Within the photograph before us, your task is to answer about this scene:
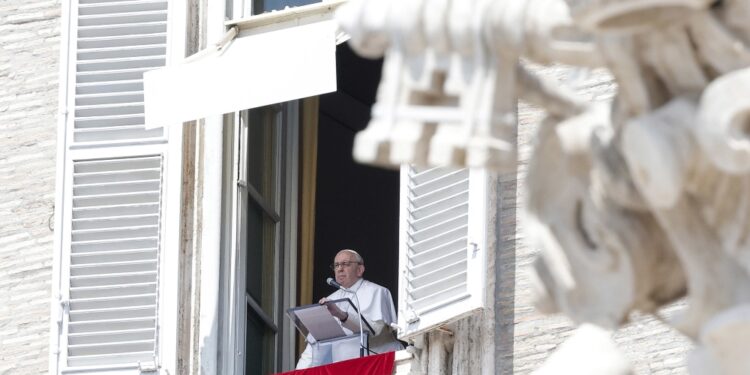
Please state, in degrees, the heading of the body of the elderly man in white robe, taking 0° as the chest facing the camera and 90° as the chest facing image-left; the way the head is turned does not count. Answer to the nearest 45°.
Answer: approximately 45°

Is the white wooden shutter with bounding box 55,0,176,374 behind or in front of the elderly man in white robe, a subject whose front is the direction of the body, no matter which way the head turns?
in front

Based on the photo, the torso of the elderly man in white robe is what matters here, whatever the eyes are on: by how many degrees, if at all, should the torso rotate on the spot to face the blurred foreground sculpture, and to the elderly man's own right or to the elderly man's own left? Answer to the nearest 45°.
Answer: approximately 45° to the elderly man's own left
